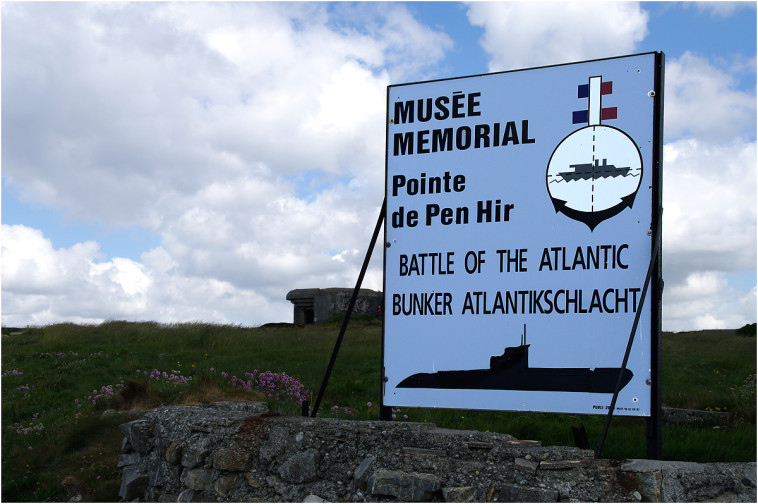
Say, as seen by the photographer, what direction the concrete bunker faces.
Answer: facing the viewer and to the left of the viewer

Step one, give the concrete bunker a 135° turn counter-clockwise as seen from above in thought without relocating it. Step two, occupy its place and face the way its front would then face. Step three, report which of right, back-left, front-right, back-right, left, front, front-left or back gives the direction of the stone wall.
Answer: right

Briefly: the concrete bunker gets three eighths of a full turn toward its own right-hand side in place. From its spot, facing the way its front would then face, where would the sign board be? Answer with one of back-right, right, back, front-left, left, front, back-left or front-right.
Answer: back
